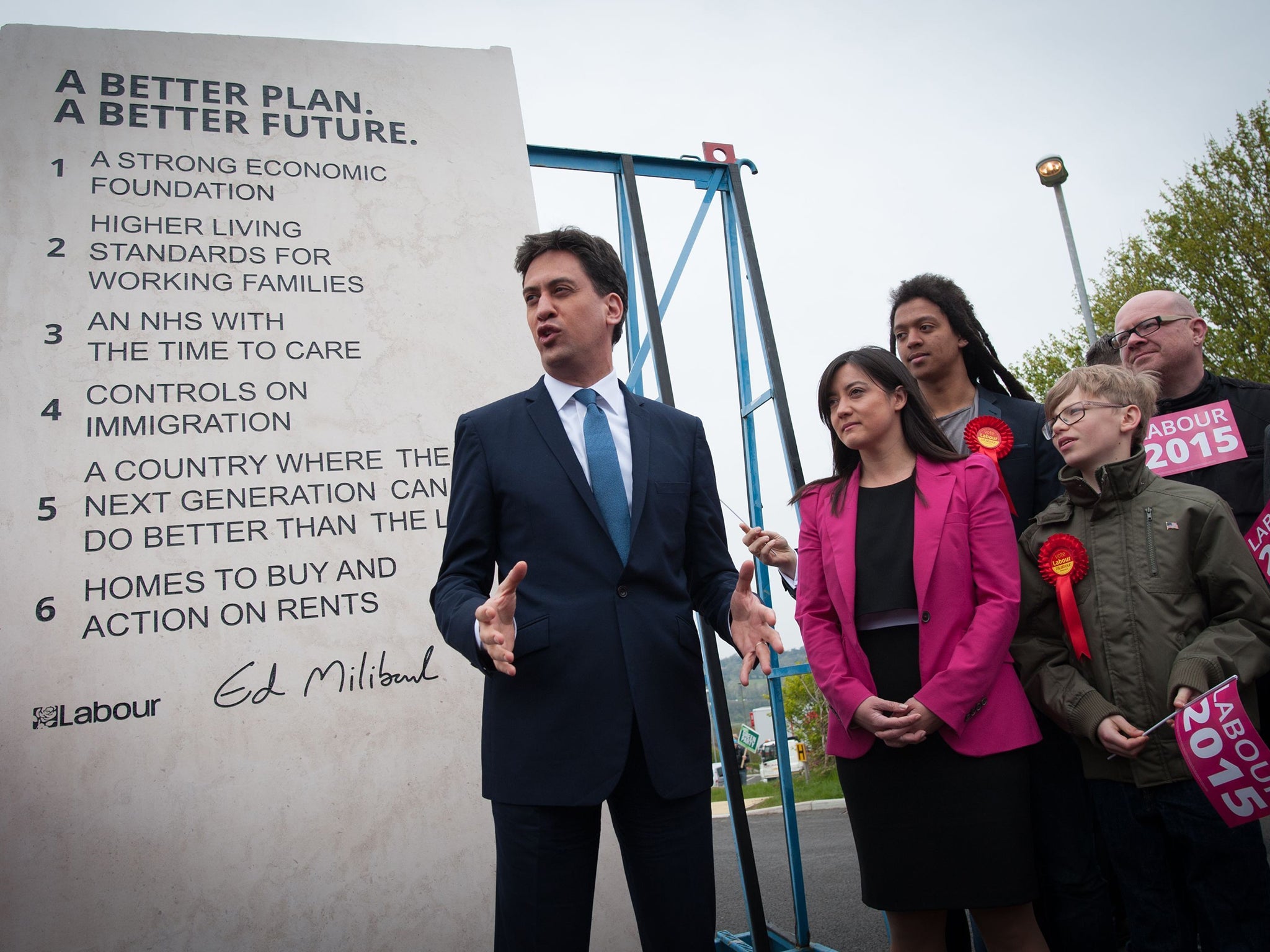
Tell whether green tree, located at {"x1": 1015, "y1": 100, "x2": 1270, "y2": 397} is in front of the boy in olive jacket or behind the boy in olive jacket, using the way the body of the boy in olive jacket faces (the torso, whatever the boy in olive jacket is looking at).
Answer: behind

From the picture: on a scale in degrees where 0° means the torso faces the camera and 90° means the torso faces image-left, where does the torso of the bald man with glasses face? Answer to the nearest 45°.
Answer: approximately 45°

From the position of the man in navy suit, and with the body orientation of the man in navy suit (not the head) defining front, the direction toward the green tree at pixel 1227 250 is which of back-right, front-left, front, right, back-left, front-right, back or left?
back-left

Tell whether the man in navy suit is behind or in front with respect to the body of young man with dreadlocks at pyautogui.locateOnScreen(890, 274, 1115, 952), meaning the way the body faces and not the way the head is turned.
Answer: in front

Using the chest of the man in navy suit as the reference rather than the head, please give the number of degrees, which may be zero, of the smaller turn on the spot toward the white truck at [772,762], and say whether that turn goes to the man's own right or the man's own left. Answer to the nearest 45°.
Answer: approximately 180°

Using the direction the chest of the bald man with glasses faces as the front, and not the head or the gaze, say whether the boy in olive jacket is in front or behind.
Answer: in front

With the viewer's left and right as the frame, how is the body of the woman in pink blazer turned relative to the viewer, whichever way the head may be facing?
facing the viewer and to the left of the viewer

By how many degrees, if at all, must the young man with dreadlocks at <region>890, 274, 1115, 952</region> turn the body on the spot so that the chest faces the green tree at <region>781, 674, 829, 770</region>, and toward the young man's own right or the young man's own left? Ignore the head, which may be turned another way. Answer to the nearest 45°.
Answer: approximately 135° to the young man's own right

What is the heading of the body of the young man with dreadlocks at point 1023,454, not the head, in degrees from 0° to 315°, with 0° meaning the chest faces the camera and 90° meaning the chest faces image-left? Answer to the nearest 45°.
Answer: approximately 45°

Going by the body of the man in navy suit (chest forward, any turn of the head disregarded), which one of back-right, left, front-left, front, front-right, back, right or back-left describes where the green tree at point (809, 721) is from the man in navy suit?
back

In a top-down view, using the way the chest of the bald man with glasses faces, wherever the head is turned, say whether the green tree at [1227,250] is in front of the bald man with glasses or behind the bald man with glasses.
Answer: behind

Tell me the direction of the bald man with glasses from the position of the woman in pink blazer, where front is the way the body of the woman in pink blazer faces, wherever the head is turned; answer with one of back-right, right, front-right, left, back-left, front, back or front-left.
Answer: back

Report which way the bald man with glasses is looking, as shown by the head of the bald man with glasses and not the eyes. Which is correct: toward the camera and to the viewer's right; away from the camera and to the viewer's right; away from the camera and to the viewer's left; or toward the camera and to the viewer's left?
toward the camera and to the viewer's left

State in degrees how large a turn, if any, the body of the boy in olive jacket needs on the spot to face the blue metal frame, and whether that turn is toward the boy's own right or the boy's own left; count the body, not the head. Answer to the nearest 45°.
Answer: approximately 90° to the boy's own right

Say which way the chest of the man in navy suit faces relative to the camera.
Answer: toward the camera

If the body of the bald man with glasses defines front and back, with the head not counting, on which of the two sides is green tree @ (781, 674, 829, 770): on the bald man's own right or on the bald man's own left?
on the bald man's own right
